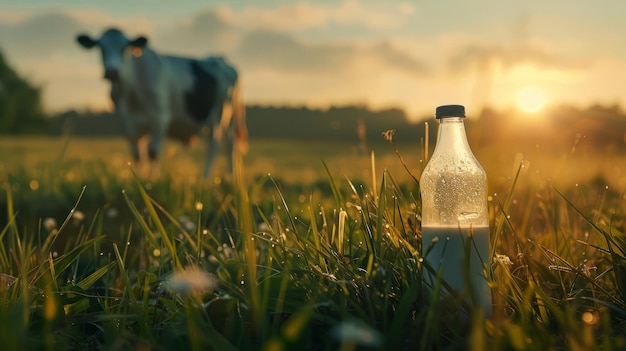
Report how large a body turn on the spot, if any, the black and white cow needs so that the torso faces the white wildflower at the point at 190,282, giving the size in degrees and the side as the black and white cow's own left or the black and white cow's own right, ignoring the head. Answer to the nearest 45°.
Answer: approximately 45° to the black and white cow's own left

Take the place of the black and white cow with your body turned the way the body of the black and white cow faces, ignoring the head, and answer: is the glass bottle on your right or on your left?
on your left

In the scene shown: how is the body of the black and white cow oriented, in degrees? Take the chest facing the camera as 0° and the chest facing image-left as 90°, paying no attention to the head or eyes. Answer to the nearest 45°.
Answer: approximately 45°
